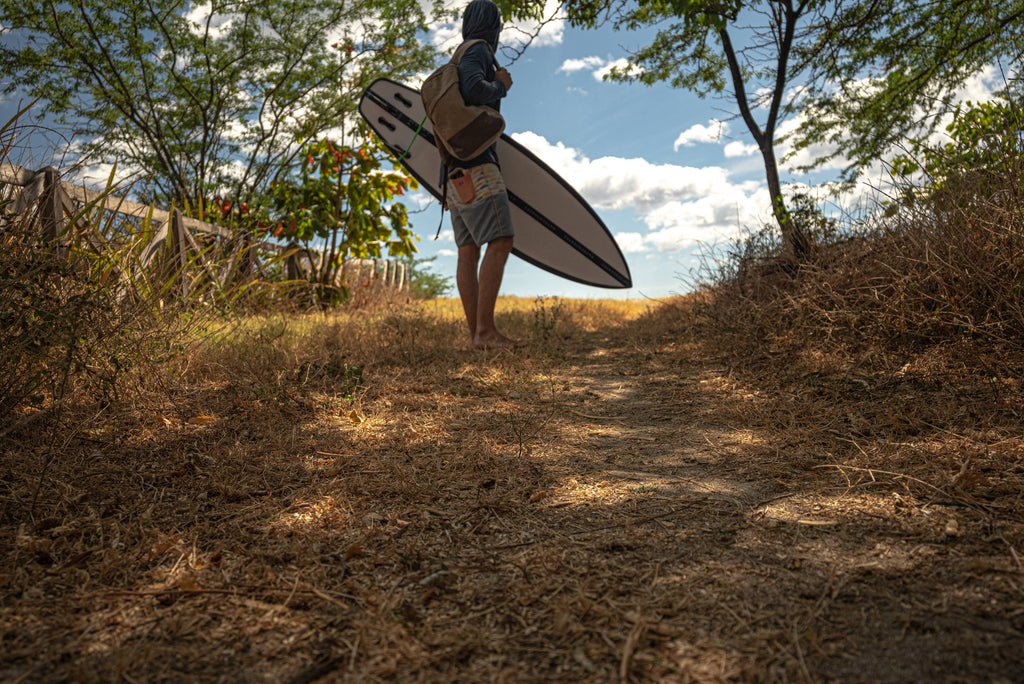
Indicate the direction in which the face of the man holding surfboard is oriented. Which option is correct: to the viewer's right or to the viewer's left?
to the viewer's right

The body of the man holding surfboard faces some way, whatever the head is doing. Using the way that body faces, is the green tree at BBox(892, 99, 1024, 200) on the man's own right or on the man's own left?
on the man's own right

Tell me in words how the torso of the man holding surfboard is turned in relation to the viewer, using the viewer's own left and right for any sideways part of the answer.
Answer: facing away from the viewer and to the right of the viewer
